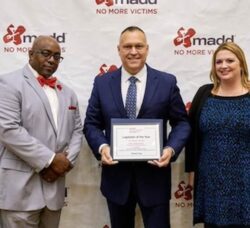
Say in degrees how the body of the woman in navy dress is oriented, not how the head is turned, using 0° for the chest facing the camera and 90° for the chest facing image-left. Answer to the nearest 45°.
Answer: approximately 0°

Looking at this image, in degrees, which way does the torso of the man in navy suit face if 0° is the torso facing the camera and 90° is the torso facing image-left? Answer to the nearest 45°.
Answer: approximately 0°

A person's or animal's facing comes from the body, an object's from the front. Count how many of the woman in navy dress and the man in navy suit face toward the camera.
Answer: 2
